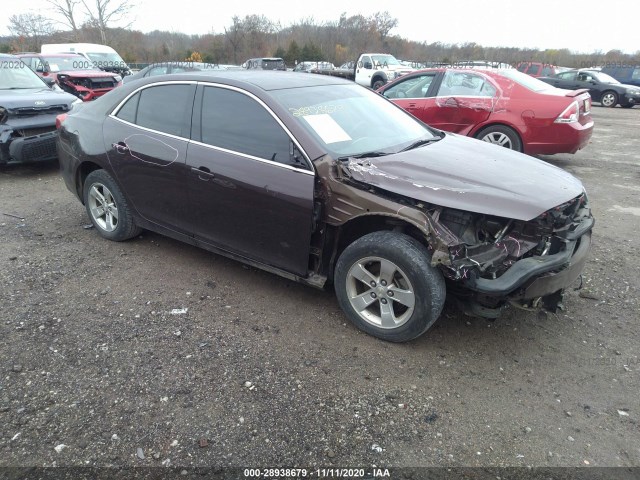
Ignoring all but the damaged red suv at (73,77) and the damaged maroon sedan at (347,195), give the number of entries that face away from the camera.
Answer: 0

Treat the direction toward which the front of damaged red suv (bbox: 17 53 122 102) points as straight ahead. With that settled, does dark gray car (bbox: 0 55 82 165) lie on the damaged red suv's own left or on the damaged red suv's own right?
on the damaged red suv's own right

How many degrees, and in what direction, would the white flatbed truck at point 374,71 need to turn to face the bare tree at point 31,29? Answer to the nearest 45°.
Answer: approximately 180°

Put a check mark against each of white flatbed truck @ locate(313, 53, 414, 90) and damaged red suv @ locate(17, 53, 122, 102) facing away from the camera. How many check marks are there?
0

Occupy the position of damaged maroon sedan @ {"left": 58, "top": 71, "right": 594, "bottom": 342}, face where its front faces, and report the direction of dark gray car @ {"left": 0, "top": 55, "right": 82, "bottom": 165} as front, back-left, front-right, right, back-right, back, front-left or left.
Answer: back

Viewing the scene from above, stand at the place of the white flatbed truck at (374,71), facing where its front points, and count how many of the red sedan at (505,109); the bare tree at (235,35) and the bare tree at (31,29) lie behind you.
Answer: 2

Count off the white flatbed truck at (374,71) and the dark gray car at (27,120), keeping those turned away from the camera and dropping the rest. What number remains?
0

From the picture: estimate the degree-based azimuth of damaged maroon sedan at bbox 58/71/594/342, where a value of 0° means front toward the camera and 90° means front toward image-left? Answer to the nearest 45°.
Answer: approximately 315°
